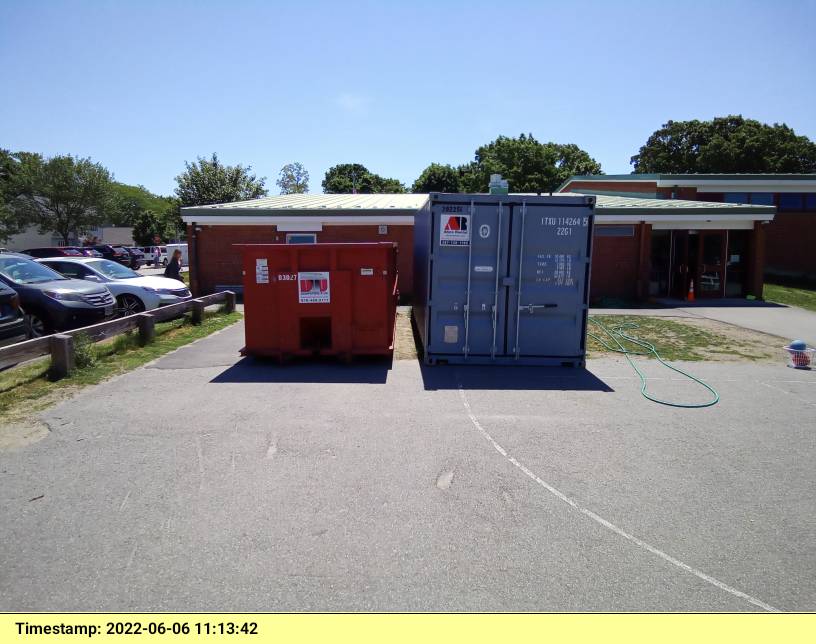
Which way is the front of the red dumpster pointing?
toward the camera

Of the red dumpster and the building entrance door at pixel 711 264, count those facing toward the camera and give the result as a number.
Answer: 2

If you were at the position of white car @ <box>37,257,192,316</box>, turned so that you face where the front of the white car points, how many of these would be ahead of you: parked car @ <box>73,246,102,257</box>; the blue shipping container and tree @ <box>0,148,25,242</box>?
1

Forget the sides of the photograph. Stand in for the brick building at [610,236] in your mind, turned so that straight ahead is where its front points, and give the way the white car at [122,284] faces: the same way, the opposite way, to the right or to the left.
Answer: to the left

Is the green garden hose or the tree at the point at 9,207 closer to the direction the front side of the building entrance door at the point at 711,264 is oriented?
the green garden hose

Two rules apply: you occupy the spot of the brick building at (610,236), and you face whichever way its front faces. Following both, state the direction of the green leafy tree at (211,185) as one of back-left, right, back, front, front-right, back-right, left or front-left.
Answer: back-right

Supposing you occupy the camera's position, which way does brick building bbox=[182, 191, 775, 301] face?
facing the viewer

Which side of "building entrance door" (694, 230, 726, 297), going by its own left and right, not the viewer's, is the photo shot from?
front

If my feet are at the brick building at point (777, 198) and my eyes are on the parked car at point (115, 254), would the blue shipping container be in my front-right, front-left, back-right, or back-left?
front-left

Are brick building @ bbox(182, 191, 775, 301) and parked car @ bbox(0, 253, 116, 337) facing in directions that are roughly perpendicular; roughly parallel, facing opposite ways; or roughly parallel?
roughly perpendicular

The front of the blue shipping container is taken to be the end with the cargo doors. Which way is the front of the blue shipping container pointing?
toward the camera

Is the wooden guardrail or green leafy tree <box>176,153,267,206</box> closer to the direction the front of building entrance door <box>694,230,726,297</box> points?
the wooden guardrail

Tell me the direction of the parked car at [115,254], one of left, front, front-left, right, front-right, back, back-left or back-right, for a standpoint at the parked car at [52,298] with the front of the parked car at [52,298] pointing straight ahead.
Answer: back-left

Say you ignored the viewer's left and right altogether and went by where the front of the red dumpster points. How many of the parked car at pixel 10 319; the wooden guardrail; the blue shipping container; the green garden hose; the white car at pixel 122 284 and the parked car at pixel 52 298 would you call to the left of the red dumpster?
2

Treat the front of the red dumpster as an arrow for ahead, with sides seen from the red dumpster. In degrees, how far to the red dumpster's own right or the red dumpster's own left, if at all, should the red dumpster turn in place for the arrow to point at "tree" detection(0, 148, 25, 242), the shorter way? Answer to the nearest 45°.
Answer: approximately 135° to the red dumpster's own right

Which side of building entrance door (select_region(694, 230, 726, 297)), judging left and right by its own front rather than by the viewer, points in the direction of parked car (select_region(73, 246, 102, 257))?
right
